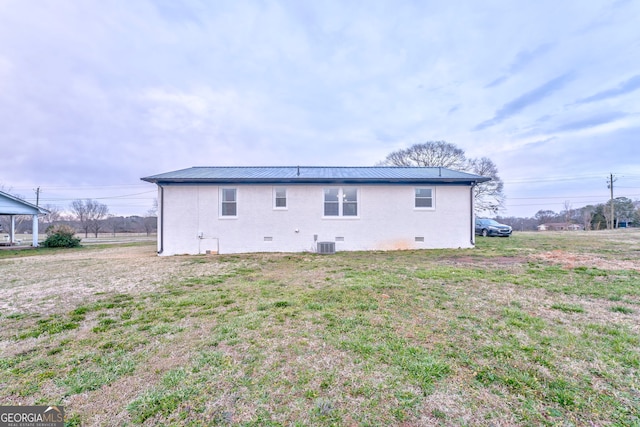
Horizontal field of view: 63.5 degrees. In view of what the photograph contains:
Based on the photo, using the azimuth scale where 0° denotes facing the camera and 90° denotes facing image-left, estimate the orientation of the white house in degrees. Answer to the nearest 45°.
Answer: approximately 180°

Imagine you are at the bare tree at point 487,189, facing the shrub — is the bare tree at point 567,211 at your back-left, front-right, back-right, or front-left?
back-right

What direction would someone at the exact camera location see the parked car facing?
facing the viewer and to the right of the viewer

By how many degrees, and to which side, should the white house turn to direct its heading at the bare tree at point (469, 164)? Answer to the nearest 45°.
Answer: approximately 45° to its right

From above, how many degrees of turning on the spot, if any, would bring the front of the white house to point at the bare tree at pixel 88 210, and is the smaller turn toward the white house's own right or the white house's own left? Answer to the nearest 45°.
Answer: approximately 45° to the white house's own left

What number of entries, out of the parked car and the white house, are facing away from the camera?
1

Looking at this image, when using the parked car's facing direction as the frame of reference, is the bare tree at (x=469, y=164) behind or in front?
behind

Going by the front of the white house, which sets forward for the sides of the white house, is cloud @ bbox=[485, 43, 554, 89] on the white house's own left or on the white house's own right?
on the white house's own right

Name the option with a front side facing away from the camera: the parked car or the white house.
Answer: the white house

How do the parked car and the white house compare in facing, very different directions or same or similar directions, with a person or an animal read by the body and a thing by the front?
very different directions
